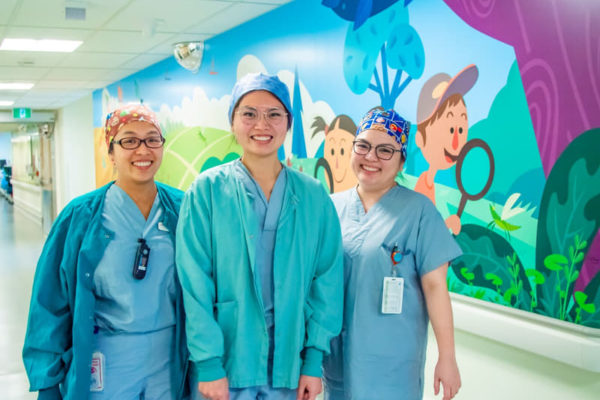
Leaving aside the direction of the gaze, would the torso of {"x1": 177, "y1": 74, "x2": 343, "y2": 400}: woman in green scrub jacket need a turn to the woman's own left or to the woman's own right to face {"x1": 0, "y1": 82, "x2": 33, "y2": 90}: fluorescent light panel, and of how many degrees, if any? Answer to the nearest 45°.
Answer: approximately 135° to the woman's own right

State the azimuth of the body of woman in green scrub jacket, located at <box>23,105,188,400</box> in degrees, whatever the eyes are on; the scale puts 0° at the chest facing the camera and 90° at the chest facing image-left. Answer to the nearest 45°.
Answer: approximately 315°

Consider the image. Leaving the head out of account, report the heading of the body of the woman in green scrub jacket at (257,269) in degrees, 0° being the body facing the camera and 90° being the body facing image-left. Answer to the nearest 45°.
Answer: approximately 0°

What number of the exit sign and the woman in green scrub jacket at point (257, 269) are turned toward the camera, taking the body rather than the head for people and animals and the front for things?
2

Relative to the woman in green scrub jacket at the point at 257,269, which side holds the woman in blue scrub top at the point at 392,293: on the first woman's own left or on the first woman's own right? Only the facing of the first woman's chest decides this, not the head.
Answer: on the first woman's own left
